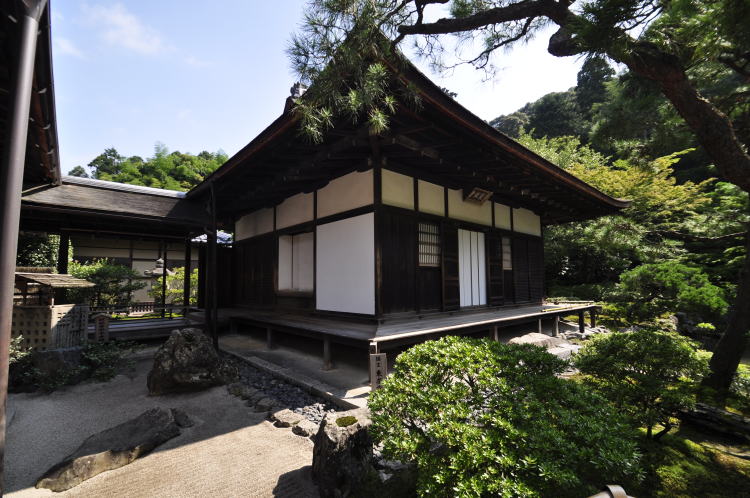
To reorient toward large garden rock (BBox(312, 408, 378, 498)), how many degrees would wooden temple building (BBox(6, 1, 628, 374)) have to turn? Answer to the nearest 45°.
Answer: approximately 45° to its right

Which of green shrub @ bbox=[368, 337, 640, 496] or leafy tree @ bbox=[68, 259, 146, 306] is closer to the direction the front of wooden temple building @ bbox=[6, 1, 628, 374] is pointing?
the green shrub

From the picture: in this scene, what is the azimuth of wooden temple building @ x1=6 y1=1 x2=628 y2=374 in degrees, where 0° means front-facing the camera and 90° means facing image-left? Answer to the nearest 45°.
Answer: approximately 315°

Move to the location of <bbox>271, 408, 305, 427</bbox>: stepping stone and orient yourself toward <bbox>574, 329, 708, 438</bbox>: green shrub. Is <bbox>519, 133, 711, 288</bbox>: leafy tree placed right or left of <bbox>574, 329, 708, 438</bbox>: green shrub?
left

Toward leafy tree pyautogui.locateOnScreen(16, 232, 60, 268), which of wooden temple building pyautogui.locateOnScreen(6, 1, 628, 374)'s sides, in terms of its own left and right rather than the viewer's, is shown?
back

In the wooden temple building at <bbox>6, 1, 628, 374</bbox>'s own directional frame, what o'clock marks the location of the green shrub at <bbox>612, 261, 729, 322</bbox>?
The green shrub is roughly at 10 o'clock from the wooden temple building.

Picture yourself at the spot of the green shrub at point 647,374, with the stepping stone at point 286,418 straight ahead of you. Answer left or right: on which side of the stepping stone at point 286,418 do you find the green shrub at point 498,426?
left

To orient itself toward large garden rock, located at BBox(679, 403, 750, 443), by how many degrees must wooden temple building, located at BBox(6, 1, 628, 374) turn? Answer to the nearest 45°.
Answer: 0° — it already faces it

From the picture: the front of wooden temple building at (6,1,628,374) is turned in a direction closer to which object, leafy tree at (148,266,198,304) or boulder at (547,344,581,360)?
the boulder

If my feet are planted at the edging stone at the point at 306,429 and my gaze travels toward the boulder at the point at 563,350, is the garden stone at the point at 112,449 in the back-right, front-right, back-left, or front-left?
back-left
